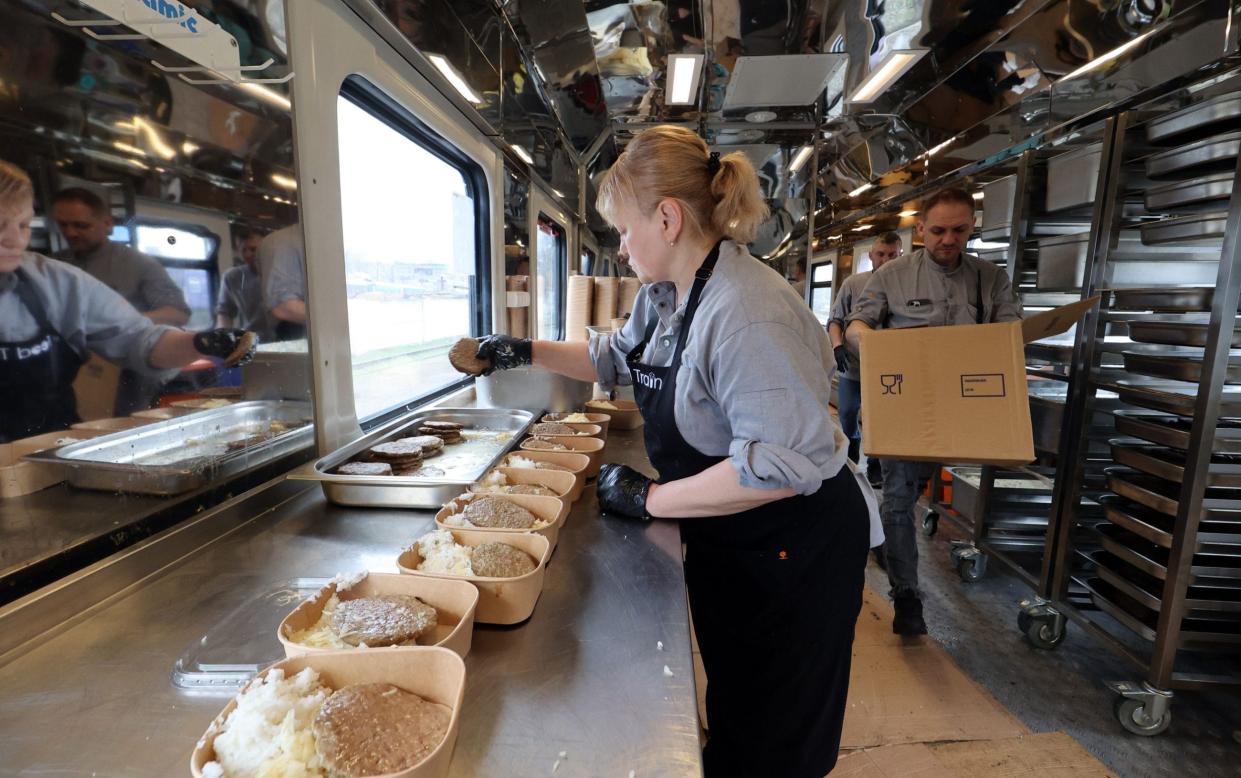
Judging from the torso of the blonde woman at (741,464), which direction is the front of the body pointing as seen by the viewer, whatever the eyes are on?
to the viewer's left

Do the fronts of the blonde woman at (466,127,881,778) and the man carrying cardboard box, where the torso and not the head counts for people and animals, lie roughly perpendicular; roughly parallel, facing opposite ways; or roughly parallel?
roughly perpendicular

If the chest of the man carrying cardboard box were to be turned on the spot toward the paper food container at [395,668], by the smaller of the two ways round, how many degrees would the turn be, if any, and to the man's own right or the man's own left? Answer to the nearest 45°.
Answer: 0° — they already face it

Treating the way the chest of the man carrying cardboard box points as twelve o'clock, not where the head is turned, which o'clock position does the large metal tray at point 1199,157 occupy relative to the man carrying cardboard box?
The large metal tray is roughly at 10 o'clock from the man carrying cardboard box.

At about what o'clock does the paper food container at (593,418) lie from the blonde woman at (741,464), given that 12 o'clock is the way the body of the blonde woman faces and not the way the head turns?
The paper food container is roughly at 2 o'clock from the blonde woman.

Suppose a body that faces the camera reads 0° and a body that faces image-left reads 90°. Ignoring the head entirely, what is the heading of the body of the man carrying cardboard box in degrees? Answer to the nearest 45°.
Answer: approximately 0°

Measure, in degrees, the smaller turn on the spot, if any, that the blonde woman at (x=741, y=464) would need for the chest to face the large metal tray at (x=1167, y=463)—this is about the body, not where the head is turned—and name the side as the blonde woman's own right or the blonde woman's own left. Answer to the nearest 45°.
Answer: approximately 135° to the blonde woman's own right
